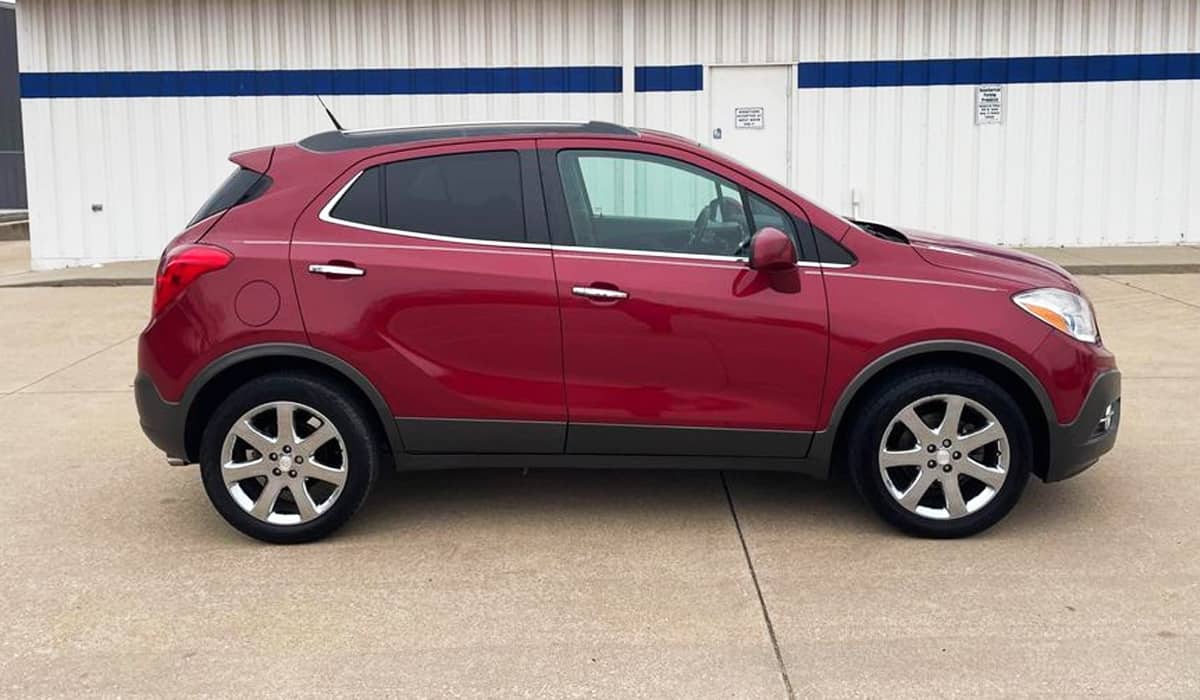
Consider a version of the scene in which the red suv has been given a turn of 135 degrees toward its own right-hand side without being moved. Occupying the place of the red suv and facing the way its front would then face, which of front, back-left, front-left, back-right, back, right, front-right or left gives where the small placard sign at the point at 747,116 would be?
back-right

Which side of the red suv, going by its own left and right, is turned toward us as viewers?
right

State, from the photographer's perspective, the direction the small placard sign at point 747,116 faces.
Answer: facing the viewer
